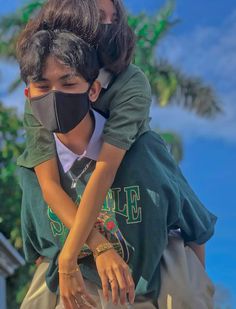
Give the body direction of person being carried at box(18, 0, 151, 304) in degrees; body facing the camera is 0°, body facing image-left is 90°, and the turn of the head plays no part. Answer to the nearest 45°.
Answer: approximately 0°

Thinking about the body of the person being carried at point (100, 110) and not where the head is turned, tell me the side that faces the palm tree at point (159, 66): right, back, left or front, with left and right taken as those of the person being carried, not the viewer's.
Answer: back
